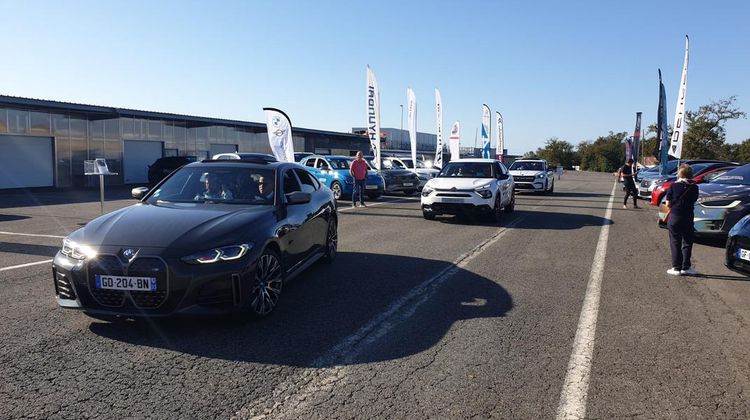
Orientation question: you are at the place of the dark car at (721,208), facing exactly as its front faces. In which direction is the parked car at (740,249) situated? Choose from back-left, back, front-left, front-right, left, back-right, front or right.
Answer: front-left

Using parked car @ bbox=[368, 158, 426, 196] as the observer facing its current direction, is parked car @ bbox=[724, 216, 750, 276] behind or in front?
in front

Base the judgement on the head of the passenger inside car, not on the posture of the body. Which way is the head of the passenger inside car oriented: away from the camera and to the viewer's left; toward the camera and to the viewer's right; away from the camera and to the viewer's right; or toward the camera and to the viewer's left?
toward the camera and to the viewer's left

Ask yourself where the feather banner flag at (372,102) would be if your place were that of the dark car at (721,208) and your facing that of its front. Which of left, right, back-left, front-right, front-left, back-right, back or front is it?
right

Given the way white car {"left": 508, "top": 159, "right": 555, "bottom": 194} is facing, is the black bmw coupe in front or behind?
in front

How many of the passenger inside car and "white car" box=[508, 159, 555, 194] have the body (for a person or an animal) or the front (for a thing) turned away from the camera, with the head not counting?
0

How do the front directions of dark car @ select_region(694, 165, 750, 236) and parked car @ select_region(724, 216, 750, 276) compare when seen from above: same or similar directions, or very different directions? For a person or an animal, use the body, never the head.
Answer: same or similar directions

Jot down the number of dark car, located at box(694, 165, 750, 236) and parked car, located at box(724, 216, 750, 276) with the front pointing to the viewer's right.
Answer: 0

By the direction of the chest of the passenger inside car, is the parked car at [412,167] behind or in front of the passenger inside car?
behind

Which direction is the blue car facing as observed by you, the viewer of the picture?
facing the viewer and to the right of the viewer

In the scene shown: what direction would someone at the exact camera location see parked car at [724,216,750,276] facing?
facing the viewer and to the left of the viewer

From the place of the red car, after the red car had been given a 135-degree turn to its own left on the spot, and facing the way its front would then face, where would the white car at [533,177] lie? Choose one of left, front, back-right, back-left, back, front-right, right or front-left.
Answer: back-left

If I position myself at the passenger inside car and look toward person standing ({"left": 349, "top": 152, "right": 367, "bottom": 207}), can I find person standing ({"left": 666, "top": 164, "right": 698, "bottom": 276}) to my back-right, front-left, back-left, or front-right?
front-right

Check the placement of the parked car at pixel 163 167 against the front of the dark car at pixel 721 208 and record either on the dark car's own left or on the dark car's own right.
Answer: on the dark car's own right

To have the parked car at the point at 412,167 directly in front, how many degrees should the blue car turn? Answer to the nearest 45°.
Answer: approximately 90° to its left
